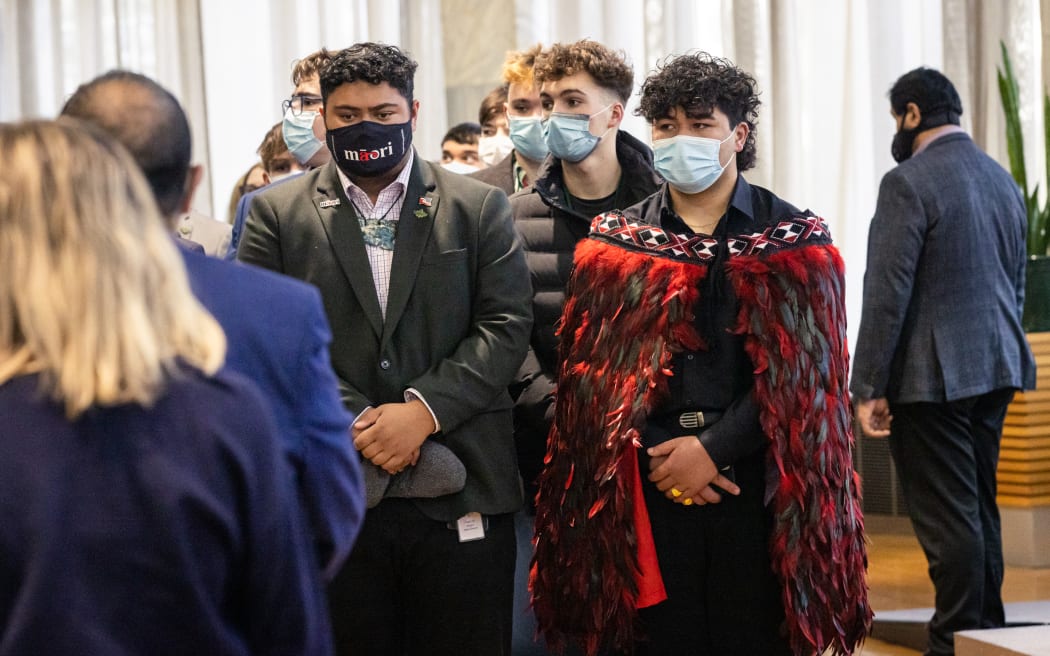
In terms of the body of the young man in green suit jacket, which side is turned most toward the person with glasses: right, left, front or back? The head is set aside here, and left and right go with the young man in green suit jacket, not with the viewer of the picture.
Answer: back

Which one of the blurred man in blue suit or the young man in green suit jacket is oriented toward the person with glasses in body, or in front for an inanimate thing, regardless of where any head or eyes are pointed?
the blurred man in blue suit

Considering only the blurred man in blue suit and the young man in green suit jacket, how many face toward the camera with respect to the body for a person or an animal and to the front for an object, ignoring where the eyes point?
1

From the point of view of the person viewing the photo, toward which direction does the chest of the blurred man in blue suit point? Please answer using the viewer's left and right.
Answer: facing away from the viewer

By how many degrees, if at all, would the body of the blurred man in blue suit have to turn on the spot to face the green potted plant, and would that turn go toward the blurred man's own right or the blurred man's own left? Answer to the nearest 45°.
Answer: approximately 45° to the blurred man's own right

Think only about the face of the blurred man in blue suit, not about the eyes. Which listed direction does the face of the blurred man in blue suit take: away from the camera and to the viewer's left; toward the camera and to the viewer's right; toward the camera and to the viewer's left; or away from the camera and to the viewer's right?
away from the camera and to the viewer's right

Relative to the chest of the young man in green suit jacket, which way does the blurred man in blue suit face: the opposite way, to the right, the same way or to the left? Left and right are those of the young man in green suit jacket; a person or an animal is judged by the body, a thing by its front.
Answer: the opposite way

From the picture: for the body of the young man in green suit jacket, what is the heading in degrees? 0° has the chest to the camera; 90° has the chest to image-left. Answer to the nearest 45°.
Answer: approximately 0°

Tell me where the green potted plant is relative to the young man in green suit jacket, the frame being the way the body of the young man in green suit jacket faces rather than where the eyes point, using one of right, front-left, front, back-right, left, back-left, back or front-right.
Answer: back-left

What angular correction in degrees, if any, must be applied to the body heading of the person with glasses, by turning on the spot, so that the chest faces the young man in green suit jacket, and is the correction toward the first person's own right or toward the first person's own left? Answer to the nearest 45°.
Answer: approximately 45° to the first person's own left

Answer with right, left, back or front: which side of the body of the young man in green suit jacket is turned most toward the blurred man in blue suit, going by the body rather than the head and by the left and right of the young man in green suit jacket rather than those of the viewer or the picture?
front

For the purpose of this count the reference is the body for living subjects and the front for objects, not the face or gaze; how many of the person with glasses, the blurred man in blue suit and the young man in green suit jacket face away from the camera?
1

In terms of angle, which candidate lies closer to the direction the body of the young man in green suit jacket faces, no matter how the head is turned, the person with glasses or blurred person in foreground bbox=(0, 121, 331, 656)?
the blurred person in foreground

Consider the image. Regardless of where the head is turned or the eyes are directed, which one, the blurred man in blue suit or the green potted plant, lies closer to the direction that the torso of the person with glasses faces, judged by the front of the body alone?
the blurred man in blue suit
